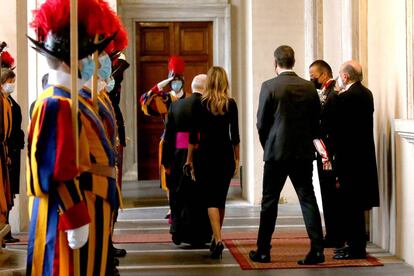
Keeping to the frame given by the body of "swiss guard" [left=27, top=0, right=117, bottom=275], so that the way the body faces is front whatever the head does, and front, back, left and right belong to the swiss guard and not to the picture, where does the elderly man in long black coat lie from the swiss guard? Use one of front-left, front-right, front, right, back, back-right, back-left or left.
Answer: front-left

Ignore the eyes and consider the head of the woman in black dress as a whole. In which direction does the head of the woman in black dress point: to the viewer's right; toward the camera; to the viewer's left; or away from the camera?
away from the camera

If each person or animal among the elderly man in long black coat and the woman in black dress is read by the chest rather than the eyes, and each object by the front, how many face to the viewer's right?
0

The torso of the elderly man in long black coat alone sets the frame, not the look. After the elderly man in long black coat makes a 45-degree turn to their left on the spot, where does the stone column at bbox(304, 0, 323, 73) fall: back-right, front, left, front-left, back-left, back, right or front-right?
back-right

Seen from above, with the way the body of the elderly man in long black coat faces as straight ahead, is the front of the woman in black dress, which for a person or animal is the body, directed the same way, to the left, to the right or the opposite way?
to the right

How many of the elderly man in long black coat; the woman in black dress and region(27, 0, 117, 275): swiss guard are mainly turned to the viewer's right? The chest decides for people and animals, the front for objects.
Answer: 1

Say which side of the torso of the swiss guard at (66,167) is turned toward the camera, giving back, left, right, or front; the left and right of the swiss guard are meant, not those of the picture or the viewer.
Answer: right

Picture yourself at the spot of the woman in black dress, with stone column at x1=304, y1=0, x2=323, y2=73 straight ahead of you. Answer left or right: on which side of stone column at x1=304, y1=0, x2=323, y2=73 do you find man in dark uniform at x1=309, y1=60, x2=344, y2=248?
right

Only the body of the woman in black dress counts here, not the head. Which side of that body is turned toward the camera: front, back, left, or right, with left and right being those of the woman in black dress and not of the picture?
back

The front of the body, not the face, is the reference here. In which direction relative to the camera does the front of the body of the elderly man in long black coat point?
to the viewer's left

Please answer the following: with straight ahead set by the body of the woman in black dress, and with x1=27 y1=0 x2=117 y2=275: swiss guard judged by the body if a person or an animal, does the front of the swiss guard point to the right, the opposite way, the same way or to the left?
to the right

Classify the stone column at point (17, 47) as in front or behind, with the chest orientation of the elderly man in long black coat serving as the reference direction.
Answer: in front
